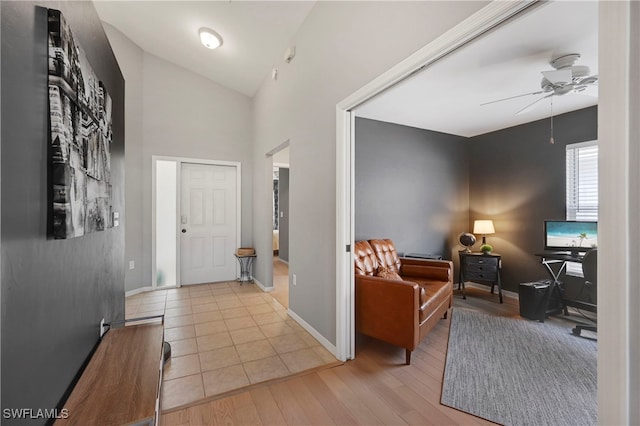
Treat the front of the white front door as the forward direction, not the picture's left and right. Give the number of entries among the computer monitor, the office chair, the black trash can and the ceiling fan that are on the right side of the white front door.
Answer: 0

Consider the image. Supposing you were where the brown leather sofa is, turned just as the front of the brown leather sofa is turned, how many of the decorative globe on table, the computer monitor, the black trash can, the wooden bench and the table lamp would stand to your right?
1

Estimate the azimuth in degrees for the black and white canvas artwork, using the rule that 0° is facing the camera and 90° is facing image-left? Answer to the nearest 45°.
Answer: approximately 270°

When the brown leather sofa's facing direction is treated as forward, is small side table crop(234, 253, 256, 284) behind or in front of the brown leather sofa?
behind

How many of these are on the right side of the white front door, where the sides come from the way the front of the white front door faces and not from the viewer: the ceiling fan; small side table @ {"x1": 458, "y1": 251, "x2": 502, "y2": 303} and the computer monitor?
0

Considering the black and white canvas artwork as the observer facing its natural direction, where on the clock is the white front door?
The white front door is roughly at 10 o'clock from the black and white canvas artwork.

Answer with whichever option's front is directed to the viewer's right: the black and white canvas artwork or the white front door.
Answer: the black and white canvas artwork

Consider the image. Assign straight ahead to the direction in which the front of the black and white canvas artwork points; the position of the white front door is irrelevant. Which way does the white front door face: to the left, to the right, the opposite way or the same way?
to the right

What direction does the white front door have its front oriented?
toward the camera

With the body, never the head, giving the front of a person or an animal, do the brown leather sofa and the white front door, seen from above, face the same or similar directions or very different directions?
same or similar directions

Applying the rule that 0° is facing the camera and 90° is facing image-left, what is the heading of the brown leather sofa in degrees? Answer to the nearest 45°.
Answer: approximately 315°

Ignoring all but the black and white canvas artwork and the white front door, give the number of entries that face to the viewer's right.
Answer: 1

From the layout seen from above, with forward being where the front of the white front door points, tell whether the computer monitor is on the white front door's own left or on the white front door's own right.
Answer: on the white front door's own left
